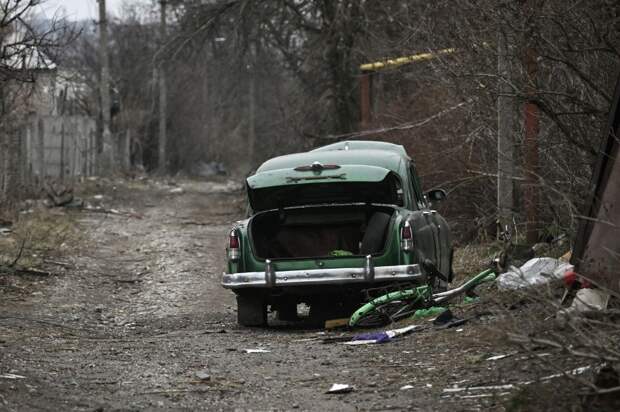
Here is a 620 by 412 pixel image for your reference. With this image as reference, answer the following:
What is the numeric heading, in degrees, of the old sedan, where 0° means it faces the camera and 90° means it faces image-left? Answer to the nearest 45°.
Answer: approximately 180°

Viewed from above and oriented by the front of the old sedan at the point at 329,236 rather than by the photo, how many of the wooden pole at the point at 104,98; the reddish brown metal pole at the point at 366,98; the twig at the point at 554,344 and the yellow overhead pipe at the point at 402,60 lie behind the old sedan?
1

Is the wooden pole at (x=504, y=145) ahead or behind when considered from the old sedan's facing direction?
ahead

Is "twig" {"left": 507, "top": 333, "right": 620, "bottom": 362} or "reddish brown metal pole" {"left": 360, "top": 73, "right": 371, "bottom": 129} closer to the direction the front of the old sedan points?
the reddish brown metal pole

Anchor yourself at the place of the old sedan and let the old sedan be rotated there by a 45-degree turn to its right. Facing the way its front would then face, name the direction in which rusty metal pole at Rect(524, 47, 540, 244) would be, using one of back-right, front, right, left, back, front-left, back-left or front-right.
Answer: front

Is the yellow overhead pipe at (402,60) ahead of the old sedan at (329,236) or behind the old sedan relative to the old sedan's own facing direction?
ahead

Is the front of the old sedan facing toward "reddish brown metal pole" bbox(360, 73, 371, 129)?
yes

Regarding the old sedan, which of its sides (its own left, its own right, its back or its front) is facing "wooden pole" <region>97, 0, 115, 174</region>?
front

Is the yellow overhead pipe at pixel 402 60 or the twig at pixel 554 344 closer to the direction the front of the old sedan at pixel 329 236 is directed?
the yellow overhead pipe

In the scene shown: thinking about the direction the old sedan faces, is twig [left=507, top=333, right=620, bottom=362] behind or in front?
behind
